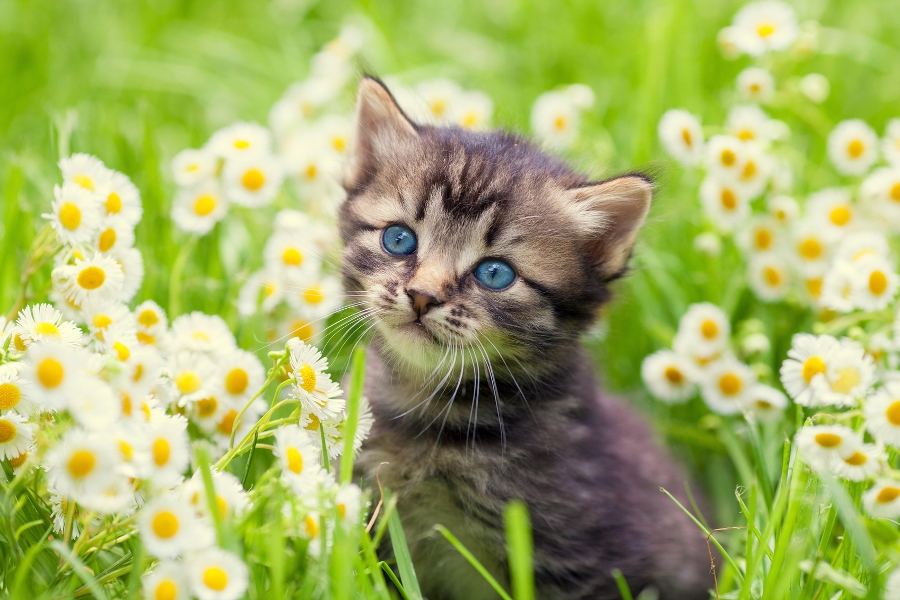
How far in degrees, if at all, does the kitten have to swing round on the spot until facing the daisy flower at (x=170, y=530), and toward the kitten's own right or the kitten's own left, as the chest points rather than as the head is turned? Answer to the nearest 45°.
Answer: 0° — it already faces it

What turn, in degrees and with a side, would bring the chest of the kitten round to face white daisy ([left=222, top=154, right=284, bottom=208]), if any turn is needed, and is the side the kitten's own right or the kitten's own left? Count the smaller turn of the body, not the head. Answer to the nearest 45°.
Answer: approximately 90° to the kitten's own right

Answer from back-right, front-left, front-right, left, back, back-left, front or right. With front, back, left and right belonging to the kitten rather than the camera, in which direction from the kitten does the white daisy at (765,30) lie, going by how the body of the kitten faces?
back

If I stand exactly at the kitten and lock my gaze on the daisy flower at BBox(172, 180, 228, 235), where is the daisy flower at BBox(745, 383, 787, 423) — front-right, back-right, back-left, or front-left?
back-right

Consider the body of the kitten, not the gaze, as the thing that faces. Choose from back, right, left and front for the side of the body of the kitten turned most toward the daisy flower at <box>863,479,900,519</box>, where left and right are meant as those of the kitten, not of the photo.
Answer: left

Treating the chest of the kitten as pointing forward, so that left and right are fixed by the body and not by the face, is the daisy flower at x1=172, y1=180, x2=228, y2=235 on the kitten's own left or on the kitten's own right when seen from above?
on the kitten's own right

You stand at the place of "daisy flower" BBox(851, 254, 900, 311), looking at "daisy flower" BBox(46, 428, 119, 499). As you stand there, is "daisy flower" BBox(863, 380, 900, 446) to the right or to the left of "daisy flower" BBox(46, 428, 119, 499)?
left

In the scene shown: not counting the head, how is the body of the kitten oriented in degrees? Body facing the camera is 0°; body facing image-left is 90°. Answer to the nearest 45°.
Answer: approximately 45°
